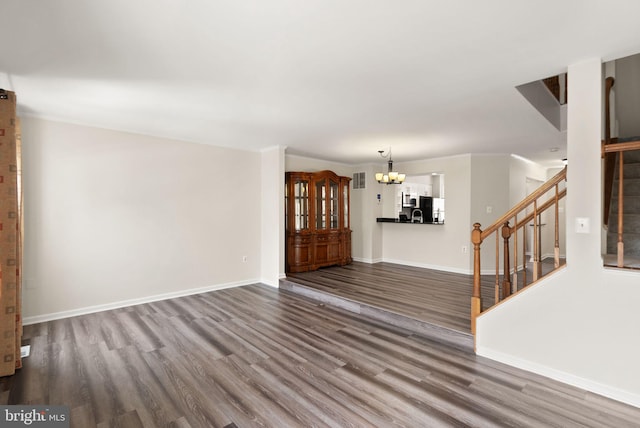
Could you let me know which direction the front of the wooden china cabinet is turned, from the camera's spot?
facing the viewer and to the right of the viewer

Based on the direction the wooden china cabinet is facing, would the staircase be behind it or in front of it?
in front
